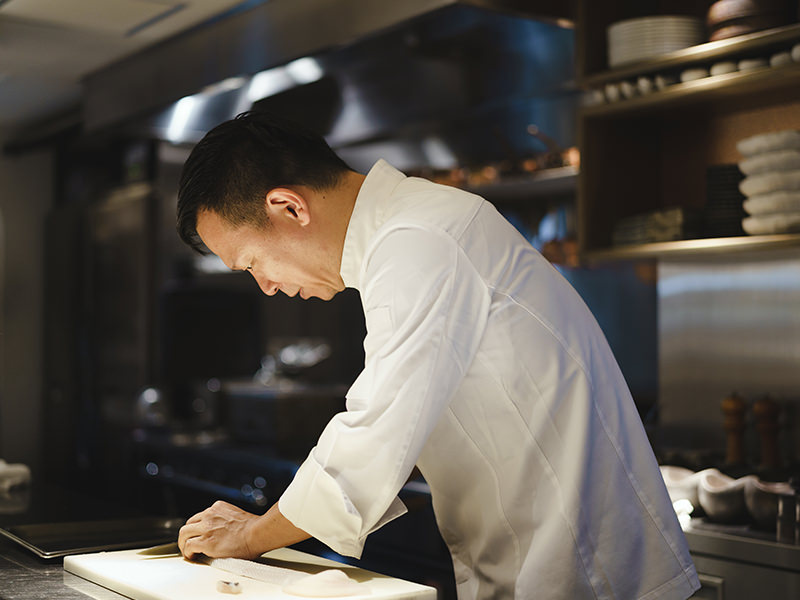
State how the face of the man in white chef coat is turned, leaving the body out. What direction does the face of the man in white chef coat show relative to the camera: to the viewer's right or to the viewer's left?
to the viewer's left

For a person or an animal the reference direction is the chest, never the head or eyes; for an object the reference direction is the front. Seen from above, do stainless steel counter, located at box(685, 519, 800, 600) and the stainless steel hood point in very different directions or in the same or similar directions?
same or similar directions

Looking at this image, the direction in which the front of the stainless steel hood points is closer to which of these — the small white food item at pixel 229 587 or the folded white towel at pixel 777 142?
the small white food item

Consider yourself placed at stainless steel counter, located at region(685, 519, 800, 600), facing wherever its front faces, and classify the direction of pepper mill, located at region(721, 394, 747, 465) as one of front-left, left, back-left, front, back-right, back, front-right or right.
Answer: back-right

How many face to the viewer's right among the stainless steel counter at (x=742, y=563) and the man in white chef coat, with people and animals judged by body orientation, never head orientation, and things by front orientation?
0

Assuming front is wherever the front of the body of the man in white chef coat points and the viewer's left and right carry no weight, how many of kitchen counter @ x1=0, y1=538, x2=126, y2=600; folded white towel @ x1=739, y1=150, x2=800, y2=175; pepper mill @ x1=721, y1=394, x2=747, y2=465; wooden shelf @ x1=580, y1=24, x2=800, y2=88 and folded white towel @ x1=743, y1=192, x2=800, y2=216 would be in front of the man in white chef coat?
1

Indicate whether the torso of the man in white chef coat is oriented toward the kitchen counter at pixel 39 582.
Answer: yes

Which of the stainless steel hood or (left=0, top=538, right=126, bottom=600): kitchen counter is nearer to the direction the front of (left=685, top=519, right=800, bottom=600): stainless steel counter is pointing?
the kitchen counter

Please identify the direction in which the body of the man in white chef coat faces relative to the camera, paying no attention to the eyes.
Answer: to the viewer's left

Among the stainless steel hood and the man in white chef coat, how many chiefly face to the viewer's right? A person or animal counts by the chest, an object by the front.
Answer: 0

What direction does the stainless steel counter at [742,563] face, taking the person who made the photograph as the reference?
facing the viewer and to the left of the viewer

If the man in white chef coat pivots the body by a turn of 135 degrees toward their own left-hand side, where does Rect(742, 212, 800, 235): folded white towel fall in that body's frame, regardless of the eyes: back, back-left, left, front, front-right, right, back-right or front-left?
left

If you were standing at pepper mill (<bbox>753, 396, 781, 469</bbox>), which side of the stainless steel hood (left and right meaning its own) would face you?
left

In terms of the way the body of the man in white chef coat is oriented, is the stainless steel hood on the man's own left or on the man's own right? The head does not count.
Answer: on the man's own right

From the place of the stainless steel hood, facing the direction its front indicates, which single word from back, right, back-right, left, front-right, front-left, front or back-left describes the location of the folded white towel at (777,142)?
left

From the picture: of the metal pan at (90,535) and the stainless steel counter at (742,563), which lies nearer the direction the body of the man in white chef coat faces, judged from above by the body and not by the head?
the metal pan
